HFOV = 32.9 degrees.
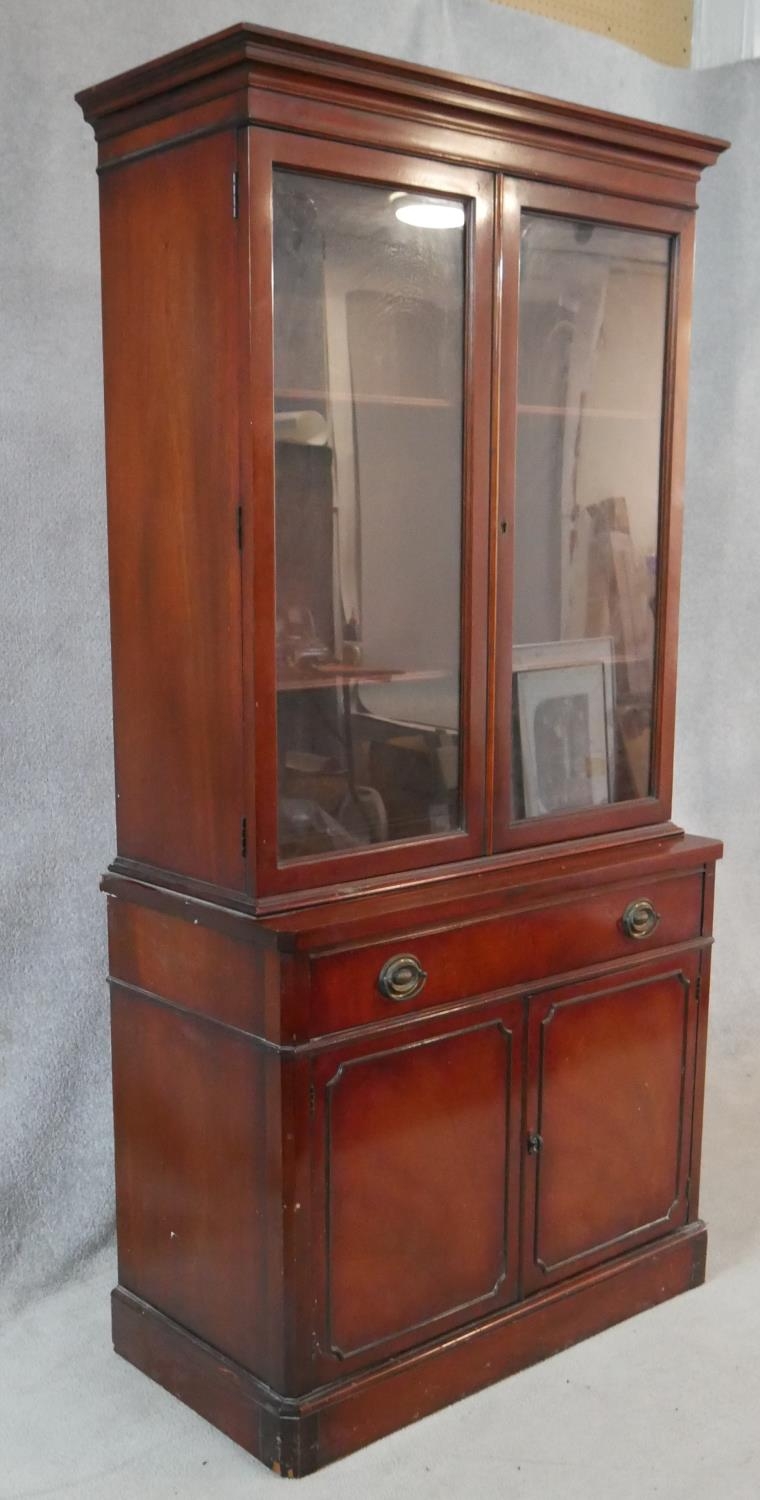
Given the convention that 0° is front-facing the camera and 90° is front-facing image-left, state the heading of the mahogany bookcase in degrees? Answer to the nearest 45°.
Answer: approximately 315°
